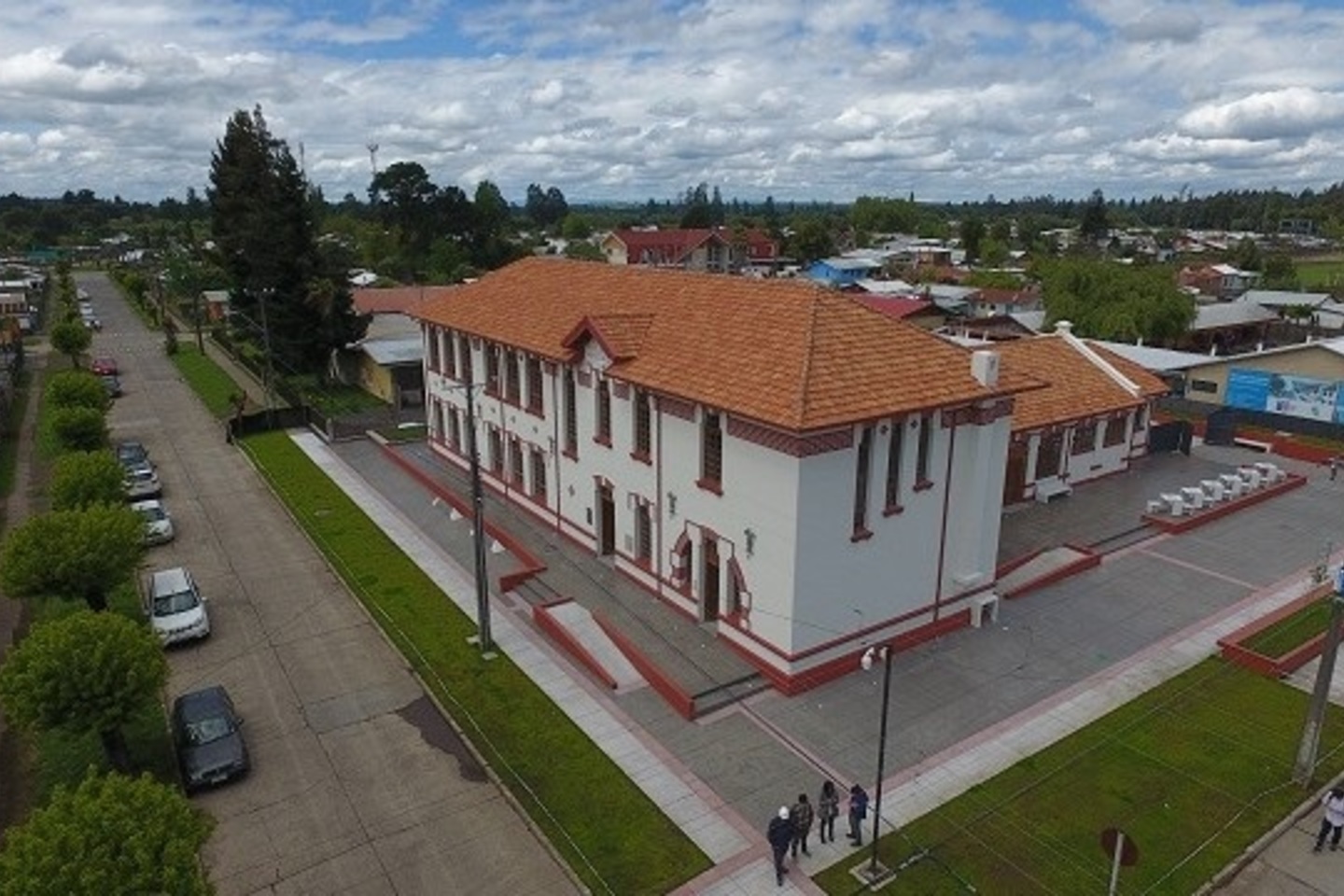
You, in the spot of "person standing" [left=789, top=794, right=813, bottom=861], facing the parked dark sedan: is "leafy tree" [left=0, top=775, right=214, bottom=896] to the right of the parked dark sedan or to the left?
left

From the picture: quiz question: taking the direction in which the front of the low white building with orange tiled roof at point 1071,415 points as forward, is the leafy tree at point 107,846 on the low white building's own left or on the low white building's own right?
on the low white building's own right

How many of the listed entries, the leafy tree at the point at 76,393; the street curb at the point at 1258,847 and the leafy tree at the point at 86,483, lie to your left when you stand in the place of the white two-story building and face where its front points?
1

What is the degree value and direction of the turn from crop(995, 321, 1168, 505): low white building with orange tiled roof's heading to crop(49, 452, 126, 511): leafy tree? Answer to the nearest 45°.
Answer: approximately 90° to its right

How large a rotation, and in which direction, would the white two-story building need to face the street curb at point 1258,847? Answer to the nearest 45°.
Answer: approximately 90° to its left

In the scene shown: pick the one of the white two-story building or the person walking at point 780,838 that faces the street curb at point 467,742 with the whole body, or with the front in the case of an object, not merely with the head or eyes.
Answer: the white two-story building

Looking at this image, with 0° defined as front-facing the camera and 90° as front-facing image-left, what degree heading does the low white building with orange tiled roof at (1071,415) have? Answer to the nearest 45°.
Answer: approximately 315°

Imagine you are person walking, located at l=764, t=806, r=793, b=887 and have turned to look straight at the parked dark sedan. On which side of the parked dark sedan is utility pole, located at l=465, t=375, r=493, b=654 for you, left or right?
right

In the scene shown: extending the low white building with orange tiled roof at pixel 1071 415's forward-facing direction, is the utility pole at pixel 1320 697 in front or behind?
in front

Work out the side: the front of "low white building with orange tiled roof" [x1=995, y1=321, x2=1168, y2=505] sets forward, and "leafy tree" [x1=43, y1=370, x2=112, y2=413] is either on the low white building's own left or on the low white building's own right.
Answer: on the low white building's own right
